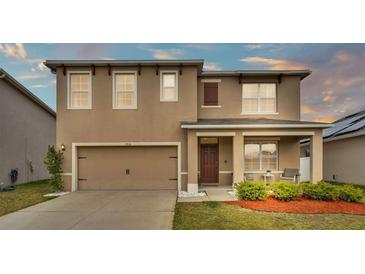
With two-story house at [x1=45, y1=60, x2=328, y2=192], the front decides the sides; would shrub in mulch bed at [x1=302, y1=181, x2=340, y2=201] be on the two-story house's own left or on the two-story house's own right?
on the two-story house's own left

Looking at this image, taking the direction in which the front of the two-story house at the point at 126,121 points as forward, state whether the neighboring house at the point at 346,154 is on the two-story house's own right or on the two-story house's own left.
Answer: on the two-story house's own left

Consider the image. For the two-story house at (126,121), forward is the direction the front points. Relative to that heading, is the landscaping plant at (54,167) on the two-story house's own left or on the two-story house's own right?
on the two-story house's own right

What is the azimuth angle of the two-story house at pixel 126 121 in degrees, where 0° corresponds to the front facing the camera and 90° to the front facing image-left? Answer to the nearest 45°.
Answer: approximately 0°

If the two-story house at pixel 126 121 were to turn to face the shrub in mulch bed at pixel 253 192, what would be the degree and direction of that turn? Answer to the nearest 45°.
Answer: approximately 45° to its left
